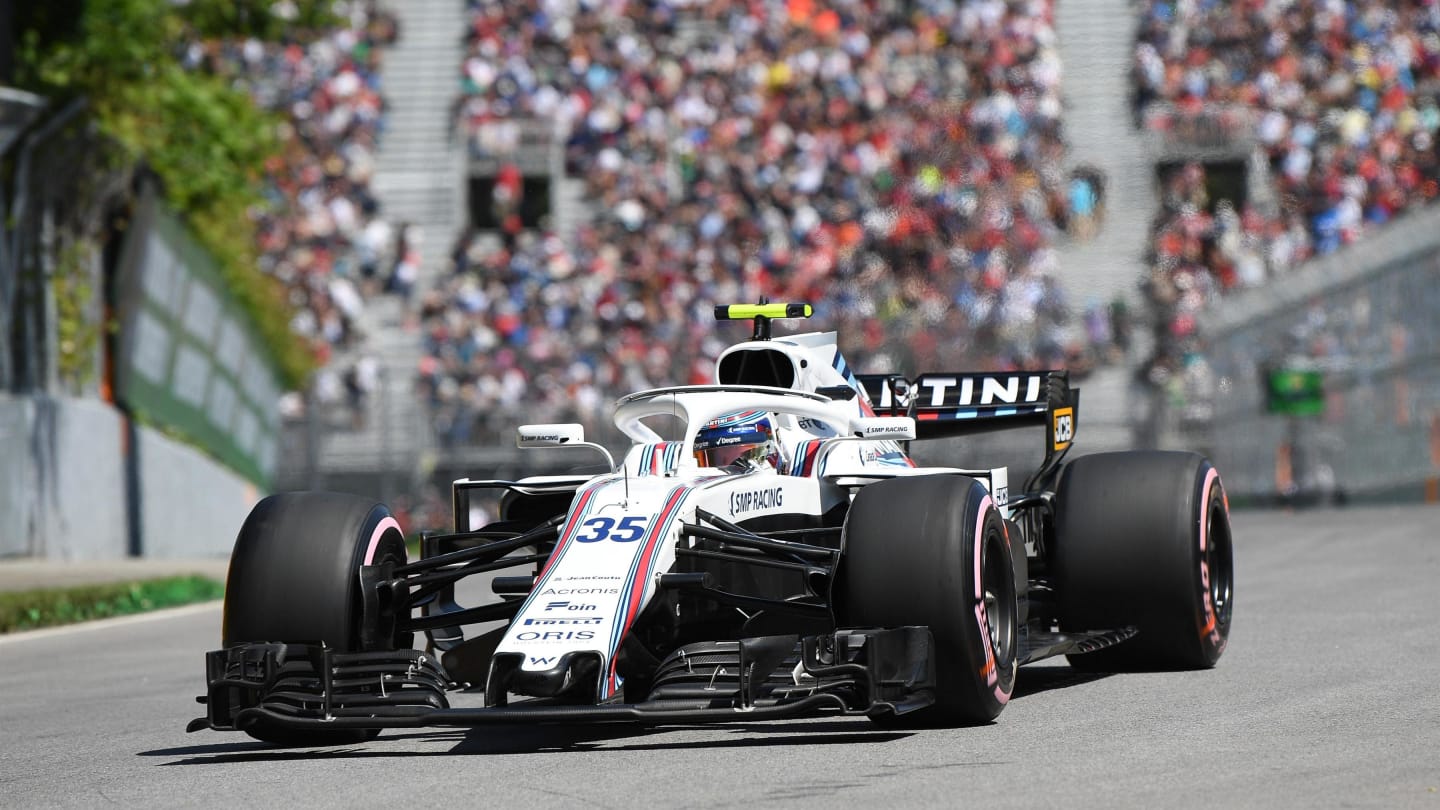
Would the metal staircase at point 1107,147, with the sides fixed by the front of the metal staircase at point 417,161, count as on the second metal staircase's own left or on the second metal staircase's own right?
on the second metal staircase's own left

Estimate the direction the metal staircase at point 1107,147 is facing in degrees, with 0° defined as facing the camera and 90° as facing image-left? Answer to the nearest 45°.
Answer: approximately 0°

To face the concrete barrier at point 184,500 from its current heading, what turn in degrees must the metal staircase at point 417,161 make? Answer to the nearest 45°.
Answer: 0° — it already faces it

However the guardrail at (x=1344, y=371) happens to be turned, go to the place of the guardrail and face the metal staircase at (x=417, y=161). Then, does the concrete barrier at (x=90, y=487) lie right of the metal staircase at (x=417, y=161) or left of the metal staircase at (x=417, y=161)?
left

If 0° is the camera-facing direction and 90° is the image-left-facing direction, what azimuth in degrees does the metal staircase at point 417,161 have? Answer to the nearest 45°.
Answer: approximately 0°

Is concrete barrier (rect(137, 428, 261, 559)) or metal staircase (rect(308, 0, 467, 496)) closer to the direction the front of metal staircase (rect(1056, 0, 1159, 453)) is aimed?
the concrete barrier

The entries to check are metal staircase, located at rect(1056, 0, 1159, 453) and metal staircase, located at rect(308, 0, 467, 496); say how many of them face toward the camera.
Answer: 2

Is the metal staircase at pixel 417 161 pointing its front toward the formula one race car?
yes

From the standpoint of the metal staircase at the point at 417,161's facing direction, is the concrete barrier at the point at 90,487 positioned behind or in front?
in front

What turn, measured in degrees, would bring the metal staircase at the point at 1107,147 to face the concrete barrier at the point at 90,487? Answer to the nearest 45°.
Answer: approximately 45° to its right
